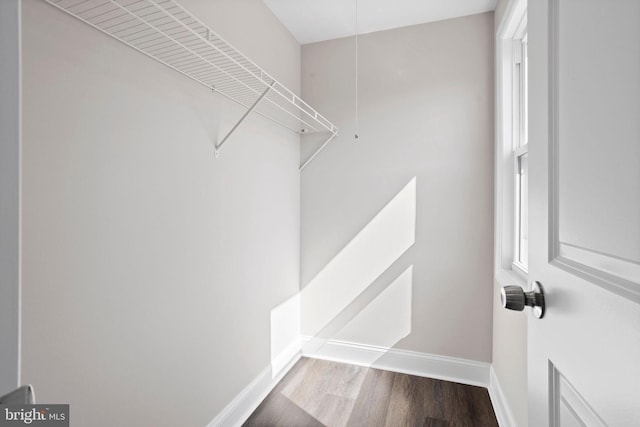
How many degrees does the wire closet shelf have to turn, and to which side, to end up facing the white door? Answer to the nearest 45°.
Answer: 0° — it already faces it

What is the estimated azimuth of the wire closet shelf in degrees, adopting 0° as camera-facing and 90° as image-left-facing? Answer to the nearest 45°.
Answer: approximately 315°
